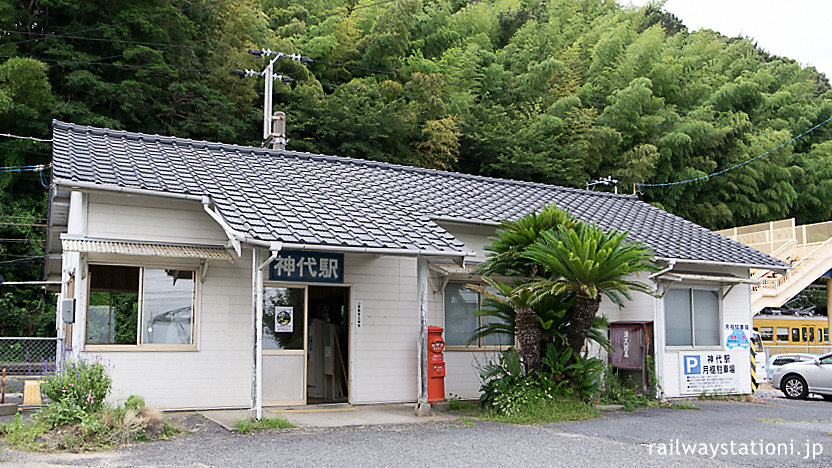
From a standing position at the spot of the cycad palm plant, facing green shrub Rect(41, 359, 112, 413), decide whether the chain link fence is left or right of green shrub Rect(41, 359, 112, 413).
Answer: right

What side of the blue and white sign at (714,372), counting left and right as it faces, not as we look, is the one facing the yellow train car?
back

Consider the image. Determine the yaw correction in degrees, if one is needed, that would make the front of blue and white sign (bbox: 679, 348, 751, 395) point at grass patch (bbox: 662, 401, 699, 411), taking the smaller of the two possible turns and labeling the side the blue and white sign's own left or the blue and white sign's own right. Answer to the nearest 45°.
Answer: approximately 90° to the blue and white sign's own right

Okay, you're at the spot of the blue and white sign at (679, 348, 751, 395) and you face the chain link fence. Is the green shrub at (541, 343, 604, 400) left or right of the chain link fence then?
left

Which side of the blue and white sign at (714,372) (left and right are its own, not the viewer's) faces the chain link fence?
right

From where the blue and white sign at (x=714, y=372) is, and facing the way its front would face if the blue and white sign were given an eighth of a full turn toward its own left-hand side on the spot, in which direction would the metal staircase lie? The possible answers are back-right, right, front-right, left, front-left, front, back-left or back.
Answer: back-left

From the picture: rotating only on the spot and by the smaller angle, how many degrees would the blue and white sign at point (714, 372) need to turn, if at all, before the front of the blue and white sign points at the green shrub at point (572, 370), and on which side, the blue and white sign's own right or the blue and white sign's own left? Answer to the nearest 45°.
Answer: approximately 45° to the blue and white sign's own right

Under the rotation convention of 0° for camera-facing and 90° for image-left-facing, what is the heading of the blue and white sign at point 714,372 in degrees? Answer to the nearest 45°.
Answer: approximately 0°

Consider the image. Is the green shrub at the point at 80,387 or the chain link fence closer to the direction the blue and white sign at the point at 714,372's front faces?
the green shrub
